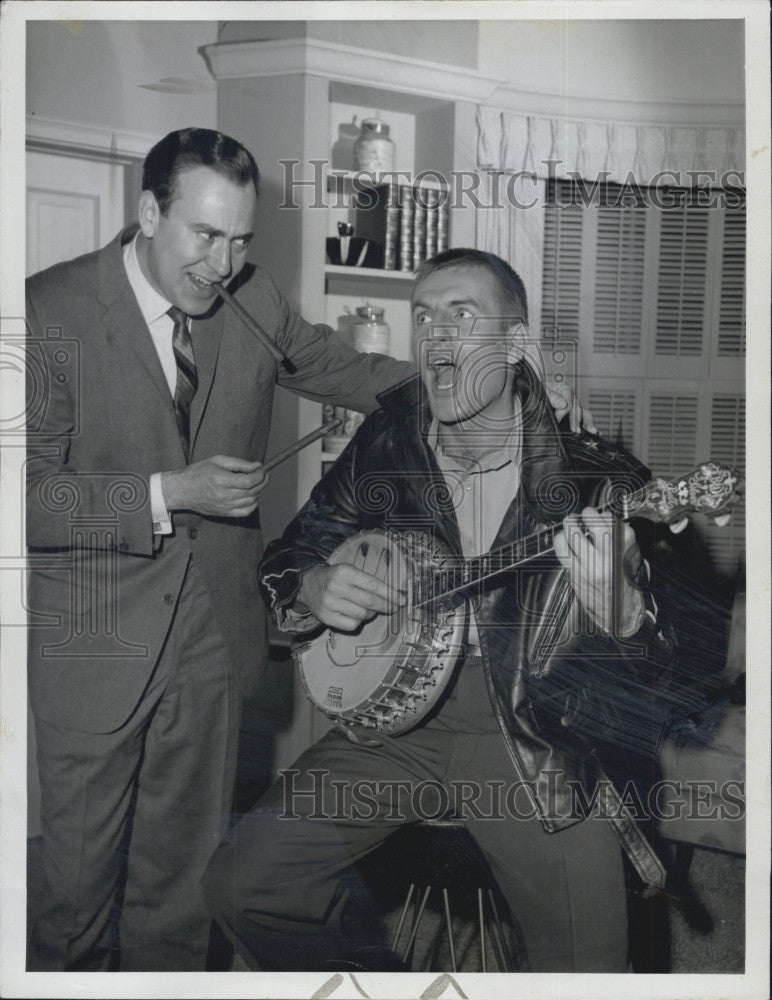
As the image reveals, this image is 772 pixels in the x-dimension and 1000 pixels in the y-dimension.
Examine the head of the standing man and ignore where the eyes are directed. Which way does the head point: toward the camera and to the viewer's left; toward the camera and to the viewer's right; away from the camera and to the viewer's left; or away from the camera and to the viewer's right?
toward the camera and to the viewer's right

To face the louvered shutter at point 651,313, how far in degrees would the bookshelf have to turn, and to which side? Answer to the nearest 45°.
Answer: approximately 45° to its left

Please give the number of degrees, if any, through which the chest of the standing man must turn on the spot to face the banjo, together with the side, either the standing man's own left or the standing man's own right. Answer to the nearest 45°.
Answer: approximately 45° to the standing man's own left

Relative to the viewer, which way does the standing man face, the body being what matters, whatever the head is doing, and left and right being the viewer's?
facing the viewer and to the right of the viewer

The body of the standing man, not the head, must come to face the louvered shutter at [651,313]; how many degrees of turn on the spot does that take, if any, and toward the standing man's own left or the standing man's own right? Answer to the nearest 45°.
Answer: approximately 45° to the standing man's own left

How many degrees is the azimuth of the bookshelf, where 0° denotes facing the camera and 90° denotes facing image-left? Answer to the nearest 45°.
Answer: approximately 315°

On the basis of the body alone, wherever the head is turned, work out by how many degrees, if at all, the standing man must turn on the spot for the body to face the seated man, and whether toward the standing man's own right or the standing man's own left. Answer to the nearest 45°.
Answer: approximately 45° to the standing man's own left

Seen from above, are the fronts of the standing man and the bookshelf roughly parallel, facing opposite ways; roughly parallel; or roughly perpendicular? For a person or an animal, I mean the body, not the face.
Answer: roughly parallel

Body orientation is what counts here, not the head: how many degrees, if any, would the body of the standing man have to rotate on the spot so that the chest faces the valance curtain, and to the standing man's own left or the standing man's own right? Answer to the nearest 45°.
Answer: approximately 45° to the standing man's own left
